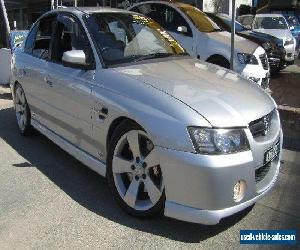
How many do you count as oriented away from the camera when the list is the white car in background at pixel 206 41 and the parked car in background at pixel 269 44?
0

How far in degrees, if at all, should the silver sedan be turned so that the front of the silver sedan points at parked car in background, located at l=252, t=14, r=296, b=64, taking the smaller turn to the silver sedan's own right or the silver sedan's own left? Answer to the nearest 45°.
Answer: approximately 135° to the silver sedan's own left

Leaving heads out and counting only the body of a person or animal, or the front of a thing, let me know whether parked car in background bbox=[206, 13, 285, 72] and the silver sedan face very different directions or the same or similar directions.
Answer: same or similar directions

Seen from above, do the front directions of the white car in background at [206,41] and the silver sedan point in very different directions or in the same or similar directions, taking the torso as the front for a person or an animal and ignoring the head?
same or similar directions

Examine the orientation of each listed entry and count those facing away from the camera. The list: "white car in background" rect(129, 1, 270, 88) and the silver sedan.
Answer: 0

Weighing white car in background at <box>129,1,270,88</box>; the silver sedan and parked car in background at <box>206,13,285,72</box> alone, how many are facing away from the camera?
0

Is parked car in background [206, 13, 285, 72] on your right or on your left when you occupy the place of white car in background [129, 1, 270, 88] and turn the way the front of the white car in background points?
on your left

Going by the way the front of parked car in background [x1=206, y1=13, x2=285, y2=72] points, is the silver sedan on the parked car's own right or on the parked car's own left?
on the parked car's own right

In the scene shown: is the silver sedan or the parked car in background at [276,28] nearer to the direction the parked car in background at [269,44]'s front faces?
the silver sedan

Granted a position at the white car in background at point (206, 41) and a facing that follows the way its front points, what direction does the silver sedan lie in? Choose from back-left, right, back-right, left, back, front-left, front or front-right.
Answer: front-right

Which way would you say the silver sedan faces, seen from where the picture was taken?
facing the viewer and to the right of the viewer

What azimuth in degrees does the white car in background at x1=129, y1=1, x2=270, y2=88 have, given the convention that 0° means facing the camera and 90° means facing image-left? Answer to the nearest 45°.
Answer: approximately 315°
